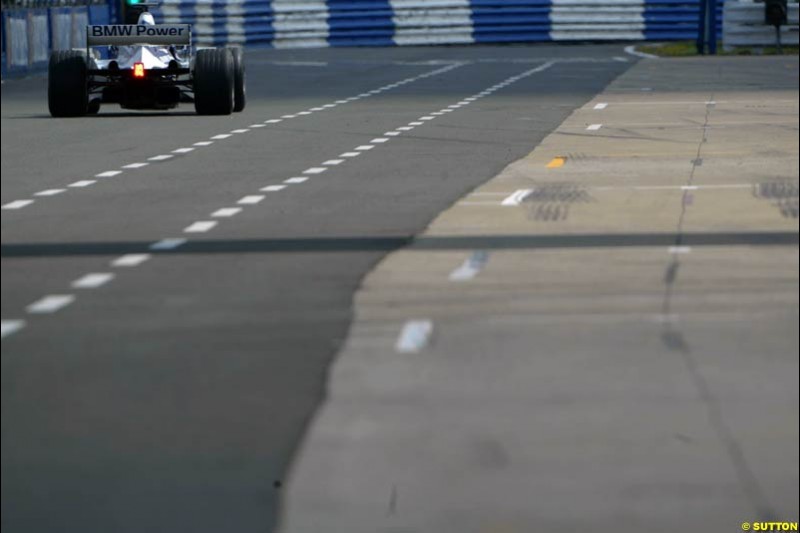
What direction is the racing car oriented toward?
away from the camera
